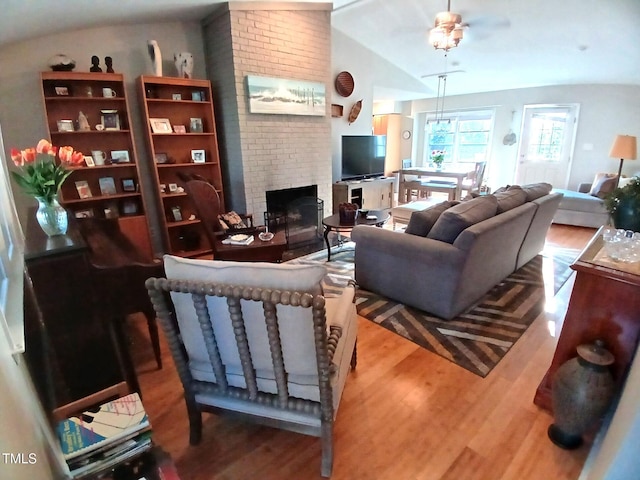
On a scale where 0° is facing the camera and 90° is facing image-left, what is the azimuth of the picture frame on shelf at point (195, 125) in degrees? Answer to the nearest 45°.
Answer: approximately 0°

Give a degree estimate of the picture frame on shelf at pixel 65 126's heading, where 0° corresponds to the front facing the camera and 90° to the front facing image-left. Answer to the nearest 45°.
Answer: approximately 0°

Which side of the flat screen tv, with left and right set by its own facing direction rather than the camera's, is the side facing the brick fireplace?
right

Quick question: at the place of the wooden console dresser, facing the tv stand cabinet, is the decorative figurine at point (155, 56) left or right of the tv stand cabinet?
left

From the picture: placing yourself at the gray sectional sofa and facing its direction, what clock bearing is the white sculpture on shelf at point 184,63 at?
The white sculpture on shelf is roughly at 11 o'clock from the gray sectional sofa.

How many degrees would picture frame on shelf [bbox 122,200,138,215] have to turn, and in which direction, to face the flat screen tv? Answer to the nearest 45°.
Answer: approximately 90° to its left

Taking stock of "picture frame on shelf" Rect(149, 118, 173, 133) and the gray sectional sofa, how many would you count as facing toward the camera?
1
